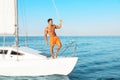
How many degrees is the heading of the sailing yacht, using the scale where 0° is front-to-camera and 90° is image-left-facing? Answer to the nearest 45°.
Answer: approximately 270°
